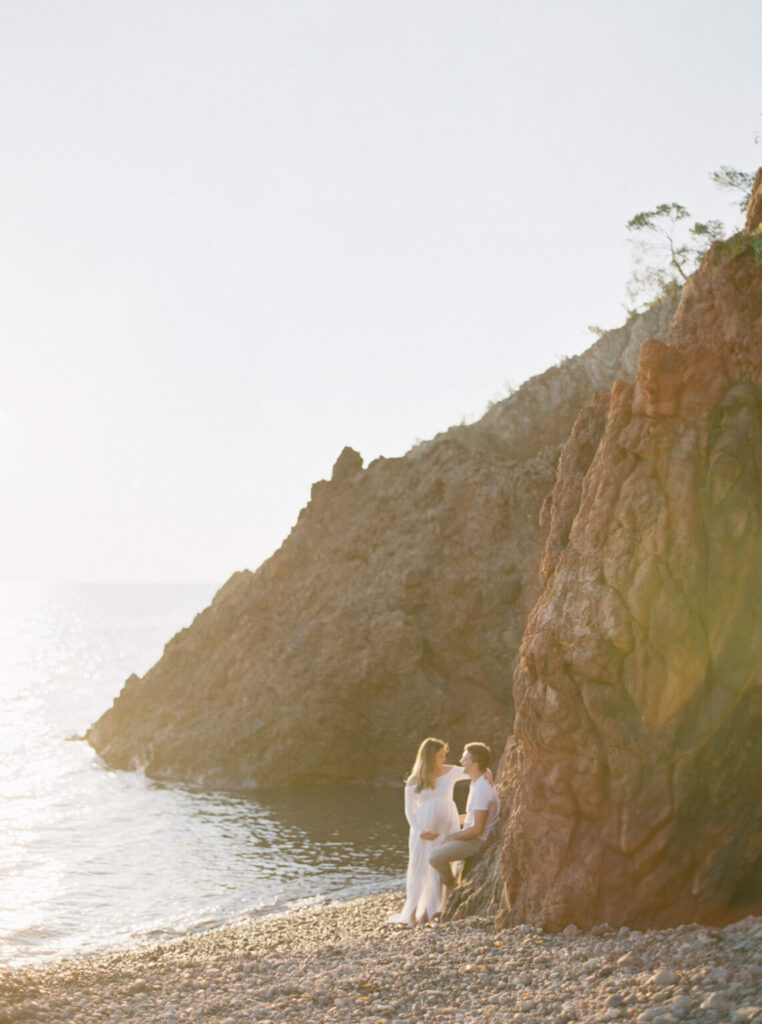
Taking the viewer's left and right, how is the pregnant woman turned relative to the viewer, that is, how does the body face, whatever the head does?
facing the viewer and to the right of the viewer

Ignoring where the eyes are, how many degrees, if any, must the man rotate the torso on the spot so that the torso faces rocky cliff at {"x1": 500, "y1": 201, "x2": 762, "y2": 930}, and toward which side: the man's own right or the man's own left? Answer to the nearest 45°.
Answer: approximately 135° to the man's own left

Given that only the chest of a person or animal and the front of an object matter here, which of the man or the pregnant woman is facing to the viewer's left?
the man

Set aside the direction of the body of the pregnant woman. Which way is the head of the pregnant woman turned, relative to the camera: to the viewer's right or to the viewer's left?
to the viewer's right

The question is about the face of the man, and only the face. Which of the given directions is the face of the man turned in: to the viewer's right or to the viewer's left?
to the viewer's left

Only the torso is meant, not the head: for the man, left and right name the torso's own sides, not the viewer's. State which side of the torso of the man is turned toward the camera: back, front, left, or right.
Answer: left

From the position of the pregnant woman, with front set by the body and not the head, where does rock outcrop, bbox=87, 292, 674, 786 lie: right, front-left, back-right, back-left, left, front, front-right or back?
back-left

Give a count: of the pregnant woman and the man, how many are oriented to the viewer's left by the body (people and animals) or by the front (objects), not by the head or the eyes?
1
